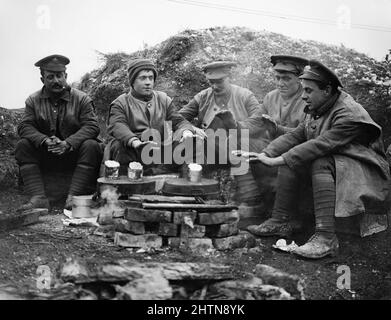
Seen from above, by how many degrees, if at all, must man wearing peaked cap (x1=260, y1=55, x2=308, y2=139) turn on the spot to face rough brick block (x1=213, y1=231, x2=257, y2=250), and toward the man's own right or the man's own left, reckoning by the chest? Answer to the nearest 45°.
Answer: approximately 45° to the man's own left

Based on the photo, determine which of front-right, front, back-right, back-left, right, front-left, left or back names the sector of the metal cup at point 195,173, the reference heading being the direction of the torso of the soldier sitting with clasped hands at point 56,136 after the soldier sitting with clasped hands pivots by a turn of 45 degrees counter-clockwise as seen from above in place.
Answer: front

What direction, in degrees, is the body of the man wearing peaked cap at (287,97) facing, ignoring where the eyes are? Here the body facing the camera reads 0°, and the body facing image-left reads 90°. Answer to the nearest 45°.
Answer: approximately 45°

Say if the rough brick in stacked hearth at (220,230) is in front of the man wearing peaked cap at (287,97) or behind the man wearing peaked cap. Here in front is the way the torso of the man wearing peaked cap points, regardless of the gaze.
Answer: in front

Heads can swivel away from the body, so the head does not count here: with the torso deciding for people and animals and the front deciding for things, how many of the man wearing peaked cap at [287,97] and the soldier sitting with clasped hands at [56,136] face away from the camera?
0

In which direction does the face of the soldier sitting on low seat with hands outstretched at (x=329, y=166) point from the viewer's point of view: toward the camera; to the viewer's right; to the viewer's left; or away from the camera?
to the viewer's left

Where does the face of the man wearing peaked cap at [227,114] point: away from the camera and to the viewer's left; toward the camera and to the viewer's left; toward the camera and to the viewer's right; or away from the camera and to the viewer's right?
toward the camera and to the viewer's left

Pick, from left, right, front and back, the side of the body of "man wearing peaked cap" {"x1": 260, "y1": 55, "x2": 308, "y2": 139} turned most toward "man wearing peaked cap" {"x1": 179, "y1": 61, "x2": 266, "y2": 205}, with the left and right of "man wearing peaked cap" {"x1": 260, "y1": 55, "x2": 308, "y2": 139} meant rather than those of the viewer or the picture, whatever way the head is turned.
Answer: right

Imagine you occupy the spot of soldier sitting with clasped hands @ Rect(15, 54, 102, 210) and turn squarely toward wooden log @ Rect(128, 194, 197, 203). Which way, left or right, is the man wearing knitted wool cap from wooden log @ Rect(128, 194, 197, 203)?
left

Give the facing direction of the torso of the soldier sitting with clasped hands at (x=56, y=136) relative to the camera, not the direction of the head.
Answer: toward the camera

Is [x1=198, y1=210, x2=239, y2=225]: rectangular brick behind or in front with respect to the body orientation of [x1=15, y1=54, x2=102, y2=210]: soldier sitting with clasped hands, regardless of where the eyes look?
in front
